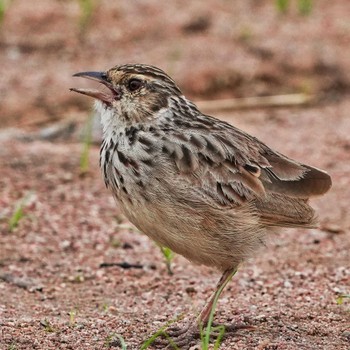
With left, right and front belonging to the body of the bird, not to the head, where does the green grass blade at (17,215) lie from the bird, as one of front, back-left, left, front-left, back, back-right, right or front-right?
front-right

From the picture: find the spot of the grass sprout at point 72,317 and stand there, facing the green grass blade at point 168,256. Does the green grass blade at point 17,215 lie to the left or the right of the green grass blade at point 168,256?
left

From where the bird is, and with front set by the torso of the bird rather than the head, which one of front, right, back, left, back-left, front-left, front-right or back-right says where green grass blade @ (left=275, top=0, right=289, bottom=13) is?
right

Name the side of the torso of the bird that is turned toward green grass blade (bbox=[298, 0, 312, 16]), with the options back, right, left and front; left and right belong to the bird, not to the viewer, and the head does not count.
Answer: right

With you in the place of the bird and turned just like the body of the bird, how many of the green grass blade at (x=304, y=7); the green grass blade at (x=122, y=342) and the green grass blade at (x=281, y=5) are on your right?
2

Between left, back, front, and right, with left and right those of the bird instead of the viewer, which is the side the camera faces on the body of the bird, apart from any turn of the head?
left
